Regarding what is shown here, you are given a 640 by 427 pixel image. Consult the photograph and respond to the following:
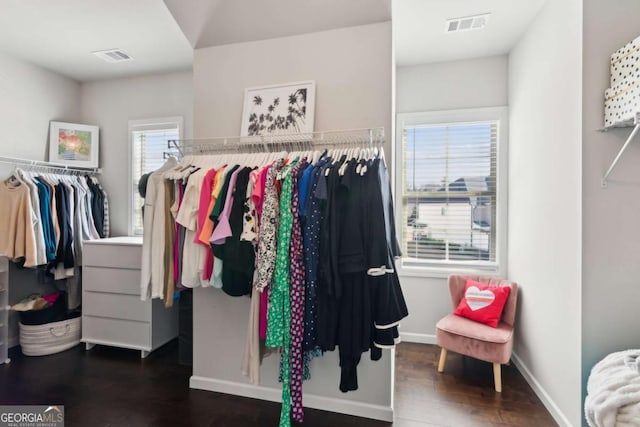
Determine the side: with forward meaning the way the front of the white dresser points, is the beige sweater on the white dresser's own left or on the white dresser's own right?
on the white dresser's own right

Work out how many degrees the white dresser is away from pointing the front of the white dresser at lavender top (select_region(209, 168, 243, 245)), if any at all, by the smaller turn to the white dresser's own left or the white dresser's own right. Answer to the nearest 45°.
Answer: approximately 45° to the white dresser's own left

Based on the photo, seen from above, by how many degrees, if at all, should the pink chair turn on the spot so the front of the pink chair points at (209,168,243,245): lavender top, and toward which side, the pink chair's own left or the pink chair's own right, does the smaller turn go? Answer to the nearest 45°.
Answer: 0° — it already faces it

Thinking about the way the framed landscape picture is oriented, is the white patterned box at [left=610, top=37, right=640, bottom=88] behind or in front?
in front

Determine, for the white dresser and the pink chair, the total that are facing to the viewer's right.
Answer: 0

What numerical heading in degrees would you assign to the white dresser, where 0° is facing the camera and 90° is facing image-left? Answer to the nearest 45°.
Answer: approximately 45°

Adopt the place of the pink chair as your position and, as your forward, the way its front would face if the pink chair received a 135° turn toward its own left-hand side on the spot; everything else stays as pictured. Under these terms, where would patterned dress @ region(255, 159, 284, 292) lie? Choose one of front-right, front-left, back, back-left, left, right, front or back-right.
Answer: back-right

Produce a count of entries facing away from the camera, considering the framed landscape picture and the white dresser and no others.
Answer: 0

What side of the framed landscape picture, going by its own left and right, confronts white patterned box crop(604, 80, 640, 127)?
front

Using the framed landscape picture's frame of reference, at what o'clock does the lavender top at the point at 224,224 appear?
The lavender top is roughly at 1 o'clock from the framed landscape picture.

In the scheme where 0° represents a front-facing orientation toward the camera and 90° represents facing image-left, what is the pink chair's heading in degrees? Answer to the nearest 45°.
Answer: approximately 45°

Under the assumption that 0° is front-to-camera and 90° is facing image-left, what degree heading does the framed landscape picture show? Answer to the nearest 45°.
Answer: approximately 315°
